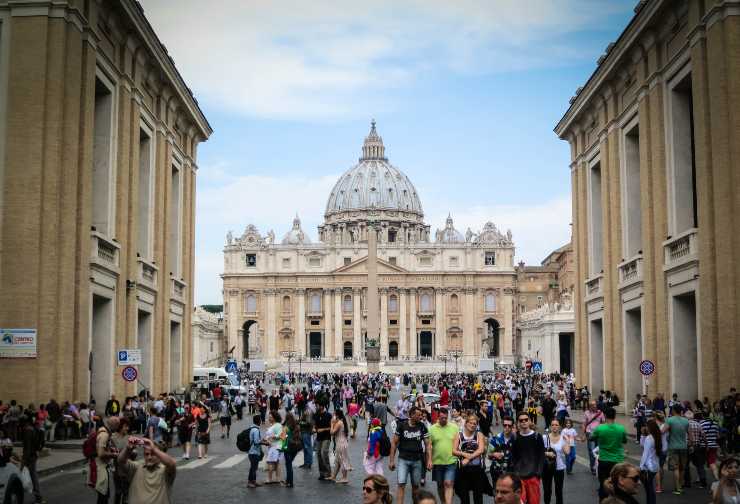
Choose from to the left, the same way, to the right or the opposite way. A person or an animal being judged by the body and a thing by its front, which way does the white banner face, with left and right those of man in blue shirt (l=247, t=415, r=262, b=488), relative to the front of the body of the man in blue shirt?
to the right

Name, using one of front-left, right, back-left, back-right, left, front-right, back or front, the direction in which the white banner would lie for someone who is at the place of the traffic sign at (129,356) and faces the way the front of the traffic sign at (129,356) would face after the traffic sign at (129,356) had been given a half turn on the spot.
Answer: back-left

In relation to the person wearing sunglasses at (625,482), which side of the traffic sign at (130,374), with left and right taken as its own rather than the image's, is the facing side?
front

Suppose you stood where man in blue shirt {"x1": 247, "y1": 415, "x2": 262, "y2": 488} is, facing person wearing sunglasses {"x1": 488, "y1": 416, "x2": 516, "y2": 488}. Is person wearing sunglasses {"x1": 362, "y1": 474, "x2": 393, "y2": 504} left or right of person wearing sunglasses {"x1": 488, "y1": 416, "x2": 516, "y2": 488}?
right

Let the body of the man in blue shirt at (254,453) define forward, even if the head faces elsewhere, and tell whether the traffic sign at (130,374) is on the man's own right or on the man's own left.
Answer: on the man's own left

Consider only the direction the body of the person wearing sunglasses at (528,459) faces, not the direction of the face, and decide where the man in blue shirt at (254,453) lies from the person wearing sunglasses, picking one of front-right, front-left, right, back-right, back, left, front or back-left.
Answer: back-right
